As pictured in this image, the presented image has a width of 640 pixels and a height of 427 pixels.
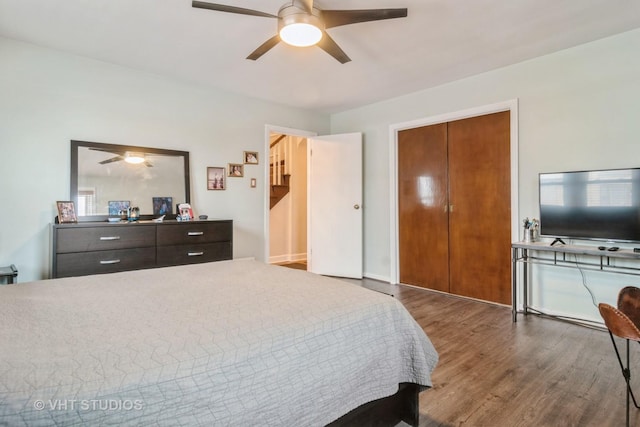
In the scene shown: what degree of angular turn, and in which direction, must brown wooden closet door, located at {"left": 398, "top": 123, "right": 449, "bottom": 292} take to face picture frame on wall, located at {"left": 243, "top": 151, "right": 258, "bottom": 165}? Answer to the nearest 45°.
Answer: approximately 45° to its right

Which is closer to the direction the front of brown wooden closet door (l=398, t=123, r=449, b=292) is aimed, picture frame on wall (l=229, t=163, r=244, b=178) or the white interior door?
the picture frame on wall

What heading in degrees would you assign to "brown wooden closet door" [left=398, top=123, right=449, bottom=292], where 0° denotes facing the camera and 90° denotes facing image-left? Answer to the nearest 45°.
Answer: approximately 45°

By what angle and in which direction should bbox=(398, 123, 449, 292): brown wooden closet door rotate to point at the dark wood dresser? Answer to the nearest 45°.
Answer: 0° — it already faces it

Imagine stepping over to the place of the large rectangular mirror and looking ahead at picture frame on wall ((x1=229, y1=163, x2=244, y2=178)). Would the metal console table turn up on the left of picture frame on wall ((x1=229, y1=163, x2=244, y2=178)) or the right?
right

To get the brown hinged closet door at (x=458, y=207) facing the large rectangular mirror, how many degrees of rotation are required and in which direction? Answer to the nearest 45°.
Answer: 0° — it already faces it

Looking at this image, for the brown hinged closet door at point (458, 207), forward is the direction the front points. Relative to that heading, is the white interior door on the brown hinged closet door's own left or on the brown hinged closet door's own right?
on the brown hinged closet door's own right

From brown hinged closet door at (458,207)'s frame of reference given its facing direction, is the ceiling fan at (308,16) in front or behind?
in front

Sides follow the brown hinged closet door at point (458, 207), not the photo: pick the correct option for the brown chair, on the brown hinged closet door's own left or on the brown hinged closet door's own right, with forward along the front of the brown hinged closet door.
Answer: on the brown hinged closet door's own left

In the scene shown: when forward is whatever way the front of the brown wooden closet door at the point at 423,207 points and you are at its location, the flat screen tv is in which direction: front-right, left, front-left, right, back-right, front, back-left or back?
left

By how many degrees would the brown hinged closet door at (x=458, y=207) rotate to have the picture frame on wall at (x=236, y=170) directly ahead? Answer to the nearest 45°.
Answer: approximately 45° to its right

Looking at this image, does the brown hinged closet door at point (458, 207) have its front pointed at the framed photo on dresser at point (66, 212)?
yes

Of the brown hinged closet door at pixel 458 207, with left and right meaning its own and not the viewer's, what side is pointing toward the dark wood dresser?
front

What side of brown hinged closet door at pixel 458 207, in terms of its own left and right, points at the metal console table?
left

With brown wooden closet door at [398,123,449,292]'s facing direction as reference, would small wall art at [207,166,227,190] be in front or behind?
in front

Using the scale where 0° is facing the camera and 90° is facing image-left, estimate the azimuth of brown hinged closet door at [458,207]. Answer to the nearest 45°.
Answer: approximately 45°
